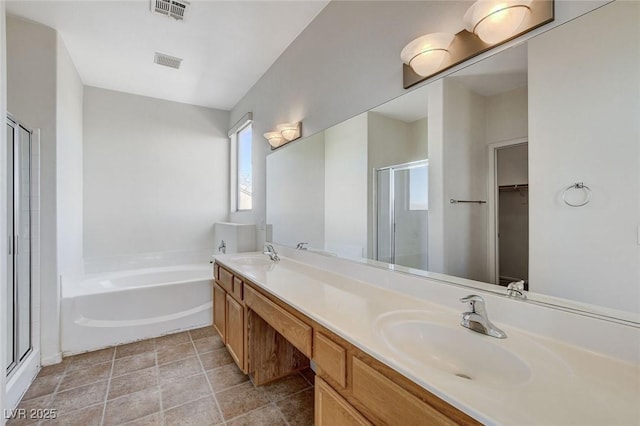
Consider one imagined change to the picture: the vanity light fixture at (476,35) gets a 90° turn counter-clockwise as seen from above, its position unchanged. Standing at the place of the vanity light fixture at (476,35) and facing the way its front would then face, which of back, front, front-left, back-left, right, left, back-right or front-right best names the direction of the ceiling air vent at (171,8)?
back-right

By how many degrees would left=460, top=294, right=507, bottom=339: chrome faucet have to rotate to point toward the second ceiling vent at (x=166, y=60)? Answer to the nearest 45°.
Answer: approximately 45° to its right

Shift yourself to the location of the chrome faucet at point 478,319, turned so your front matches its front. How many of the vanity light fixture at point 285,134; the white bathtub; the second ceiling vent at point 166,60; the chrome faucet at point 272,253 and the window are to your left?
0

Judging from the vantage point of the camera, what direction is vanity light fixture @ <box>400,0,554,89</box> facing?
facing the viewer and to the left of the viewer

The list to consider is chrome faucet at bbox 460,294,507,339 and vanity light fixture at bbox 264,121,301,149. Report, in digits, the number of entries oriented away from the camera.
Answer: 0

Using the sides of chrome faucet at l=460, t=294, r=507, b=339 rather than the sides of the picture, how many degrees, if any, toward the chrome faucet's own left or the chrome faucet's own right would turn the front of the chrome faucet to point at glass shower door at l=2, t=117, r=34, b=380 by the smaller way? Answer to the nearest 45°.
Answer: approximately 45° to the chrome faucet's own right

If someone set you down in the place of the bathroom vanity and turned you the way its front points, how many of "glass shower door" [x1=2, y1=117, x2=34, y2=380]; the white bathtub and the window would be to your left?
0

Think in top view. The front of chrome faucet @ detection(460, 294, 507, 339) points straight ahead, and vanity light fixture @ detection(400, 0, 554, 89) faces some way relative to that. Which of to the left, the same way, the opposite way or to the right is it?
the same way

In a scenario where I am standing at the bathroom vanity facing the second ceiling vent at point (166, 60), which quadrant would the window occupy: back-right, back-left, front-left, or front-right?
front-right

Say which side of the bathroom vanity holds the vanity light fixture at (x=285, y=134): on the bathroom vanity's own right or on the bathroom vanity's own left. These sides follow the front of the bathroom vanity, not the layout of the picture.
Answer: on the bathroom vanity's own right

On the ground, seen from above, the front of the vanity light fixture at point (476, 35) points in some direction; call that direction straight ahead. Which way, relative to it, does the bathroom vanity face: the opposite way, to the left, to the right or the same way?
the same way
